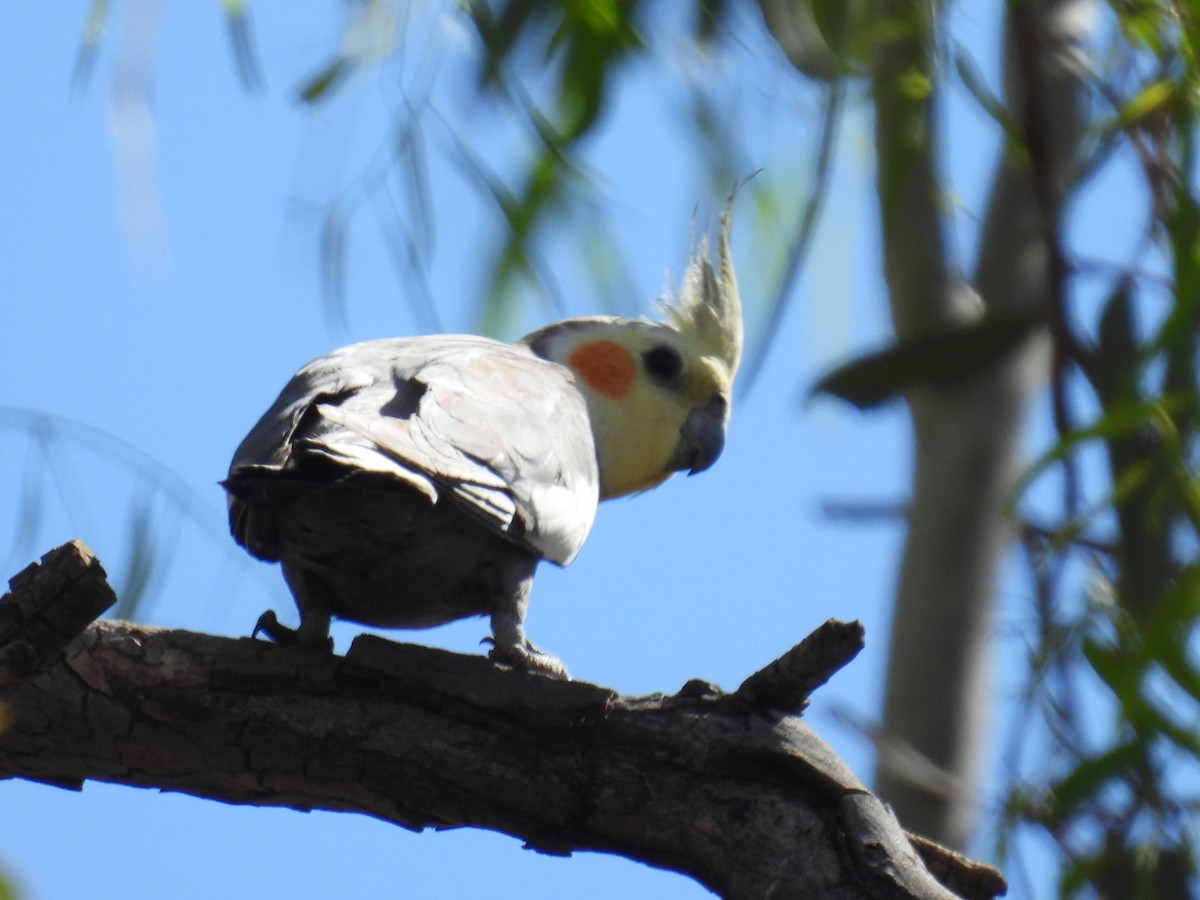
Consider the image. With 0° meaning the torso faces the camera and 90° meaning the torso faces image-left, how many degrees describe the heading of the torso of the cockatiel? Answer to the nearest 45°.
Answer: approximately 225°
